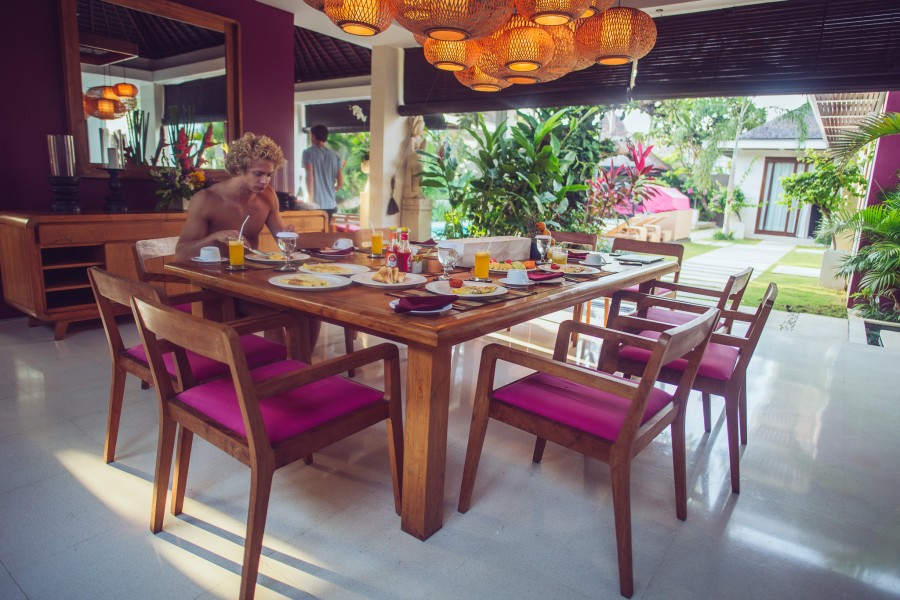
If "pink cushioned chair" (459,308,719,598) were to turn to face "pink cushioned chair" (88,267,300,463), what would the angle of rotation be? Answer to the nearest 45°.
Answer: approximately 45° to its left

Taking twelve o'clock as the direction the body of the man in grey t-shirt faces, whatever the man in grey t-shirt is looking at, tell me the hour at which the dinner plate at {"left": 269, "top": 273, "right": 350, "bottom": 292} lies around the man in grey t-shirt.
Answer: The dinner plate is roughly at 6 o'clock from the man in grey t-shirt.

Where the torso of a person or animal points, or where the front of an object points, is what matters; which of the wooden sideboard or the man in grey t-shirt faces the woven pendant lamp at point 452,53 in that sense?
the wooden sideboard

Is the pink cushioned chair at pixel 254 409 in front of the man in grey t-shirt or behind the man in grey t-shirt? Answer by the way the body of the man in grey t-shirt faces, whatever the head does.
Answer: behind

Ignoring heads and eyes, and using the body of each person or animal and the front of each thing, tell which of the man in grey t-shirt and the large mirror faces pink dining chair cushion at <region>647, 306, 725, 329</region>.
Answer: the large mirror

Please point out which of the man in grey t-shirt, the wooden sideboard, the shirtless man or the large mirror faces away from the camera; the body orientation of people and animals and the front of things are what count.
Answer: the man in grey t-shirt

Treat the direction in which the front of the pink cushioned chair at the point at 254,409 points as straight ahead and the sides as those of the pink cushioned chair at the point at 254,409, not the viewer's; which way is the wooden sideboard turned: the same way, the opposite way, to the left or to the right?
to the right

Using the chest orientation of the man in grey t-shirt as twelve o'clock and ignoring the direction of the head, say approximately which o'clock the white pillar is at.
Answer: The white pillar is roughly at 2 o'clock from the man in grey t-shirt.

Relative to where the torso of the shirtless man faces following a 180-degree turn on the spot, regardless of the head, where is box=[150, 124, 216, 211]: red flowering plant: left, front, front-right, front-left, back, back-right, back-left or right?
front-right

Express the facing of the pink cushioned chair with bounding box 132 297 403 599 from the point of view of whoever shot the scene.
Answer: facing away from the viewer and to the right of the viewer

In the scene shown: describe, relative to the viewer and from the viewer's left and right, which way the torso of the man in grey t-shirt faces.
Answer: facing away from the viewer

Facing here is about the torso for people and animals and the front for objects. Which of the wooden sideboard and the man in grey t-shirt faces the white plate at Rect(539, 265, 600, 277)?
the wooden sideboard
